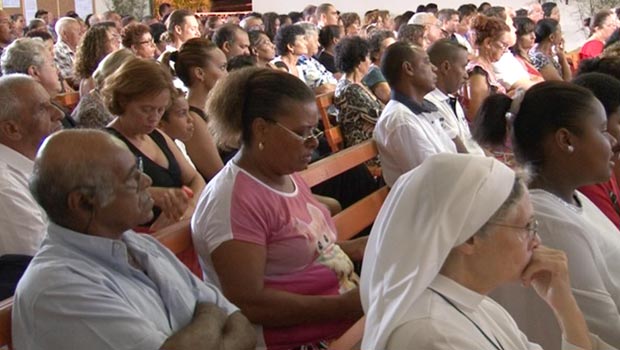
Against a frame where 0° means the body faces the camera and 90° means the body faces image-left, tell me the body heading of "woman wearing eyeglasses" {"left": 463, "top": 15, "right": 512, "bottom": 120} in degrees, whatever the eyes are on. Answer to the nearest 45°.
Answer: approximately 270°

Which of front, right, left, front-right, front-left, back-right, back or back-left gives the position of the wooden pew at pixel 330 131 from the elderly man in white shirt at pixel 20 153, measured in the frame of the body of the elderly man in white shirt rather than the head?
front-left

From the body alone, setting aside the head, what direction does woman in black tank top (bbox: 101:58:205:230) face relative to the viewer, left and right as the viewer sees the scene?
facing the viewer and to the right of the viewer

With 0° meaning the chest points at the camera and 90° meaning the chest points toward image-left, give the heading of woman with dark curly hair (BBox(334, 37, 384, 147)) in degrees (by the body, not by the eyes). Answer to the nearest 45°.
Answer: approximately 270°

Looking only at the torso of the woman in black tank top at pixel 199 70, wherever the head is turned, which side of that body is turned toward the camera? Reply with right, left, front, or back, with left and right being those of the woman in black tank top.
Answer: right

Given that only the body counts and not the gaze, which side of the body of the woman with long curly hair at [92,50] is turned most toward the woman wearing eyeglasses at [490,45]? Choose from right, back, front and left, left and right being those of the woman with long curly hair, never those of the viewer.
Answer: front

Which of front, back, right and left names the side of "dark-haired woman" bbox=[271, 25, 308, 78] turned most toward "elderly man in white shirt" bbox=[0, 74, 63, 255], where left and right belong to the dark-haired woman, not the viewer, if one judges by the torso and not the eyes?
right

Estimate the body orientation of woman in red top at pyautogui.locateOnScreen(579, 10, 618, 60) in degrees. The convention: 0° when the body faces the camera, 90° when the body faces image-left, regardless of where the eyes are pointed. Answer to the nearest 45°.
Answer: approximately 270°

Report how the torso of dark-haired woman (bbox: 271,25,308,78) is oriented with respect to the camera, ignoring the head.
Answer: to the viewer's right

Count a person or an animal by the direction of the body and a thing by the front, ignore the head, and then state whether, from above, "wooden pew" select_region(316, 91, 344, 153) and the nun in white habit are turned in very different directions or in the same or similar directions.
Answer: same or similar directions

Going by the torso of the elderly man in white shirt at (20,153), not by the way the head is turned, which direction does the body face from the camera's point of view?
to the viewer's right

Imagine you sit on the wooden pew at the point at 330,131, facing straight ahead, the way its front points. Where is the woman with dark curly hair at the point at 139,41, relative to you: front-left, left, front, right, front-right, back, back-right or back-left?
back-left
